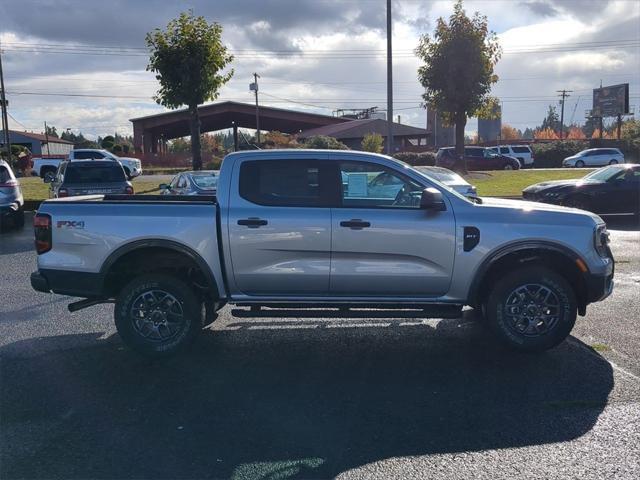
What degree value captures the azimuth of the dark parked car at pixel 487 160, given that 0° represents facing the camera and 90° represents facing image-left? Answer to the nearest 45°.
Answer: approximately 270°

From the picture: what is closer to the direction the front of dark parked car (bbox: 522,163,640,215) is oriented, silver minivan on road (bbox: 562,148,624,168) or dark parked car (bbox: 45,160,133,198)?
the dark parked car

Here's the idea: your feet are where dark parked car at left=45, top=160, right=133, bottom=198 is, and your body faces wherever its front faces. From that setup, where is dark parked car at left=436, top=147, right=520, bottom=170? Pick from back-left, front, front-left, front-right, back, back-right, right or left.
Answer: front-right

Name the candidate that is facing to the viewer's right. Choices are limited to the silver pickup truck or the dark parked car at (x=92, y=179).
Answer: the silver pickup truck

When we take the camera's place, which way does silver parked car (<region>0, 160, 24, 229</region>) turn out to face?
facing away from the viewer and to the left of the viewer

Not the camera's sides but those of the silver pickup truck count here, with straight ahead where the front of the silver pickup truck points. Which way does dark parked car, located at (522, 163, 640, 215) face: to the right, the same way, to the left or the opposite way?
the opposite way

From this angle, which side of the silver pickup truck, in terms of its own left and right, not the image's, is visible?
right

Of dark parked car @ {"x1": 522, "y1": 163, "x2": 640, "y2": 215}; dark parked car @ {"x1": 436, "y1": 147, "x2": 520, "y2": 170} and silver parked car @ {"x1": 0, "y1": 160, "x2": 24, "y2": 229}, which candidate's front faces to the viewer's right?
dark parked car @ {"x1": 436, "y1": 147, "x2": 520, "y2": 170}

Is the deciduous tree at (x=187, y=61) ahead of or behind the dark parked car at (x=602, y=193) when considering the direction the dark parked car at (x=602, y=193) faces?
ahead

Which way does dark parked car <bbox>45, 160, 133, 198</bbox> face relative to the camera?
away from the camera

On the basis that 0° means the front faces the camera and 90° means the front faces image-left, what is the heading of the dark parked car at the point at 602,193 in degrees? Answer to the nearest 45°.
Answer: approximately 90°
